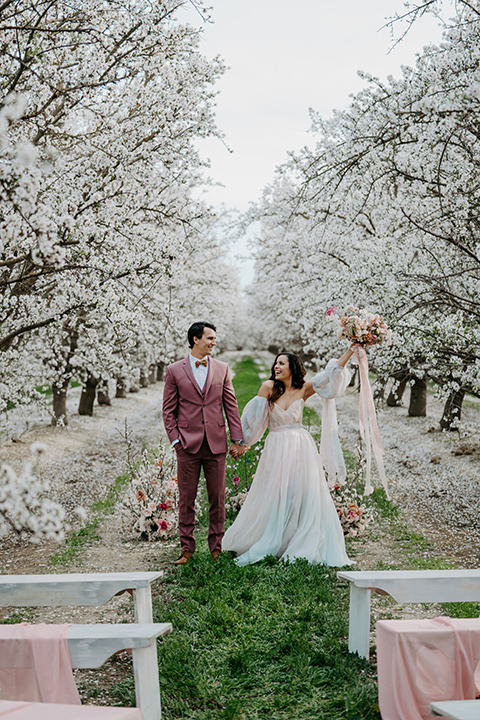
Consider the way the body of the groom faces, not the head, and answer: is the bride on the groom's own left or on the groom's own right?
on the groom's own left

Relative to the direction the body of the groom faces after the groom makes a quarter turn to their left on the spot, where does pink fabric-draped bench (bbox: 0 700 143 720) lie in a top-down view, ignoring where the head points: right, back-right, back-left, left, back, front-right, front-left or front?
right

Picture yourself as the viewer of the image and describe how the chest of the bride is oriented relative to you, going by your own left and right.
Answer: facing the viewer

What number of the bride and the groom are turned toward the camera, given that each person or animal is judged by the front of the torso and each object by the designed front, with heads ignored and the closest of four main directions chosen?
2

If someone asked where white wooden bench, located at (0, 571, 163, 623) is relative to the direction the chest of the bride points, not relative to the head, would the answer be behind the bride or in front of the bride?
in front

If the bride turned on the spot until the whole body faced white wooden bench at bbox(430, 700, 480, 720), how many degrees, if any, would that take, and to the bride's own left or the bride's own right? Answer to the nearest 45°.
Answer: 0° — they already face it

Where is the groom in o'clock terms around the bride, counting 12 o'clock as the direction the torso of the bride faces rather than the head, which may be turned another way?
The groom is roughly at 2 o'clock from the bride.

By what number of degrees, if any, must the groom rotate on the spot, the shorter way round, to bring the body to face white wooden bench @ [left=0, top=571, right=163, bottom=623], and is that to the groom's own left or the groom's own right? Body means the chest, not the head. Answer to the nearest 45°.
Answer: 0° — they already face it

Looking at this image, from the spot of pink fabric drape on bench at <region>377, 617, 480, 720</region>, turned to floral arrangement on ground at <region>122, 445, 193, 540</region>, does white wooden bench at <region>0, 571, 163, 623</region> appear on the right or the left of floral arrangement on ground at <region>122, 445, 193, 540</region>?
left

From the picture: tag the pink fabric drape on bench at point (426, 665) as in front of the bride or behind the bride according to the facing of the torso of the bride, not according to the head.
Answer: in front

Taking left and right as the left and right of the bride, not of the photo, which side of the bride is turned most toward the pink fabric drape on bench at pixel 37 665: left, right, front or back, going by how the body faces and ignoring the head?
front
